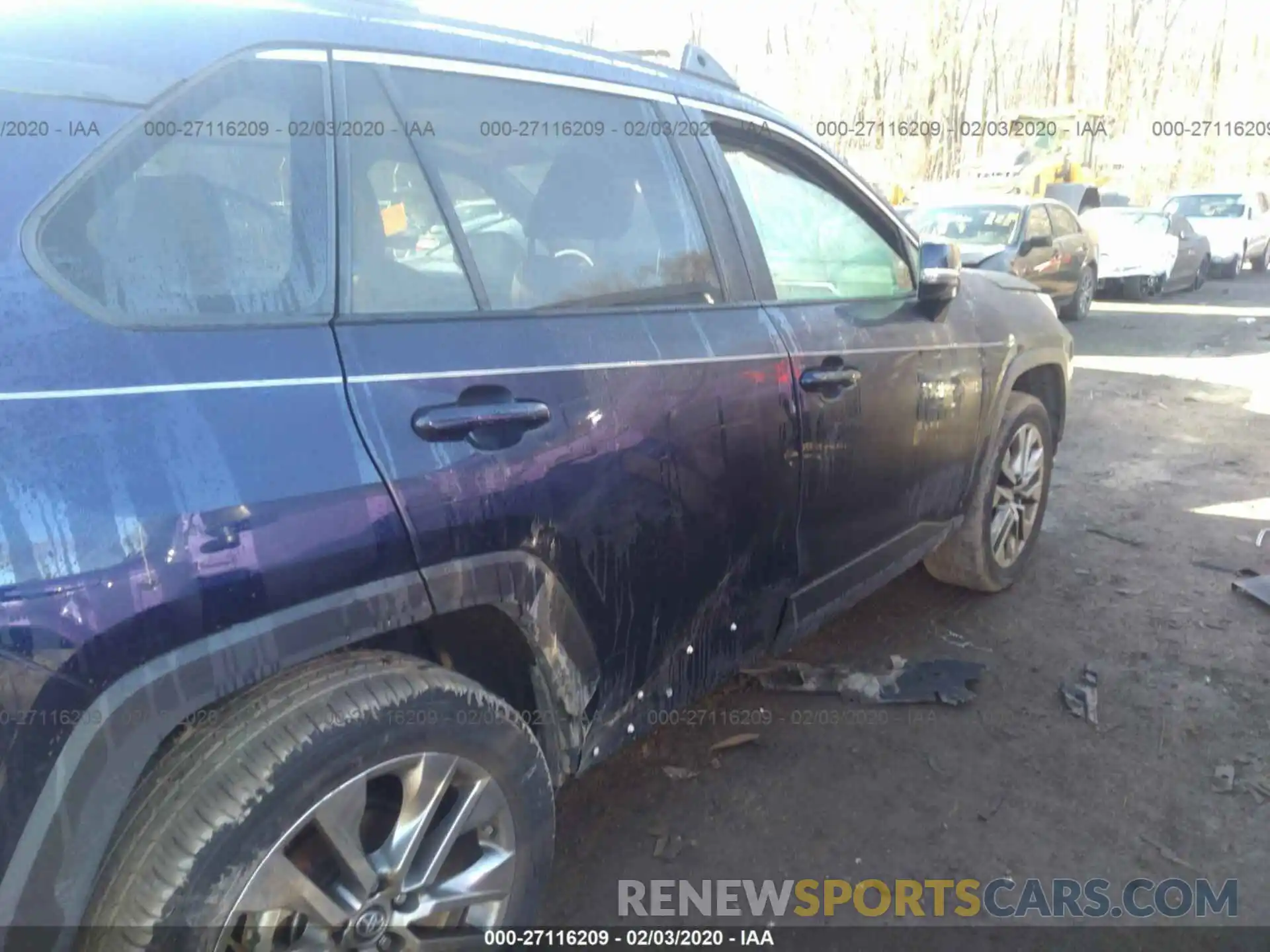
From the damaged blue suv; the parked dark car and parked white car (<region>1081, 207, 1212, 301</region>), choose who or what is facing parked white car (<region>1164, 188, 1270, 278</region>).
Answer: the damaged blue suv

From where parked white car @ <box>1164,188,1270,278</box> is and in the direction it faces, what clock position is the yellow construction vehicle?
The yellow construction vehicle is roughly at 2 o'clock from the parked white car.

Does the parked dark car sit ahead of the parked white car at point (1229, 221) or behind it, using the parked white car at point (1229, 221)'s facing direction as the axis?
ahead

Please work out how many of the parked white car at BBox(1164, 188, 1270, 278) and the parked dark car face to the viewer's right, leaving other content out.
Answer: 0

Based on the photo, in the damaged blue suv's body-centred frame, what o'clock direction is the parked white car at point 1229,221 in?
The parked white car is roughly at 12 o'clock from the damaged blue suv.

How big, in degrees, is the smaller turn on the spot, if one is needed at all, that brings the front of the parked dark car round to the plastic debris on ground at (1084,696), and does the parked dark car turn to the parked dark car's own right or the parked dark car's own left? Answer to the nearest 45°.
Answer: approximately 45° to the parked dark car's own left

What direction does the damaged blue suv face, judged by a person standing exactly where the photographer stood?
facing away from the viewer and to the right of the viewer

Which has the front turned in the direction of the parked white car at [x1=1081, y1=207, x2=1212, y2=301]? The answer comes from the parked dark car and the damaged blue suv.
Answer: the damaged blue suv

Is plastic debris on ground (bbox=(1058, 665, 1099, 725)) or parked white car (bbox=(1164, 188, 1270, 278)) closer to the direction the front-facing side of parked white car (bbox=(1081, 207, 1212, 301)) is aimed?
the plastic debris on ground

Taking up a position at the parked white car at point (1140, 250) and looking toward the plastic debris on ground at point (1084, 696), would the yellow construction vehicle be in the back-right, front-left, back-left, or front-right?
back-right

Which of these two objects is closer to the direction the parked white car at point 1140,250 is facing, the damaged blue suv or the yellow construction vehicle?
the damaged blue suv

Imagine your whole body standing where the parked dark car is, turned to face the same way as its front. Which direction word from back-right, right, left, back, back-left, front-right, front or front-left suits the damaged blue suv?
front-left

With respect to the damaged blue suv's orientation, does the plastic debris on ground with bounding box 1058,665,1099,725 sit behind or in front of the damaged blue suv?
in front

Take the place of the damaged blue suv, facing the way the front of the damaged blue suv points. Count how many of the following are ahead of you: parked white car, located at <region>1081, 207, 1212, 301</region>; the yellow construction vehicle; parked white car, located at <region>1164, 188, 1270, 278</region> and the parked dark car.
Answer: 4

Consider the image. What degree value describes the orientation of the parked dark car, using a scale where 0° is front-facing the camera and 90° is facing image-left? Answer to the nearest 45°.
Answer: approximately 45°

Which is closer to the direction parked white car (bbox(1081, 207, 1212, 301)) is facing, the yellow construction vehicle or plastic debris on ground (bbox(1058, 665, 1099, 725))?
the plastic debris on ground

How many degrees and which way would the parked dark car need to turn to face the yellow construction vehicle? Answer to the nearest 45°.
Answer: approximately 135° to its right
